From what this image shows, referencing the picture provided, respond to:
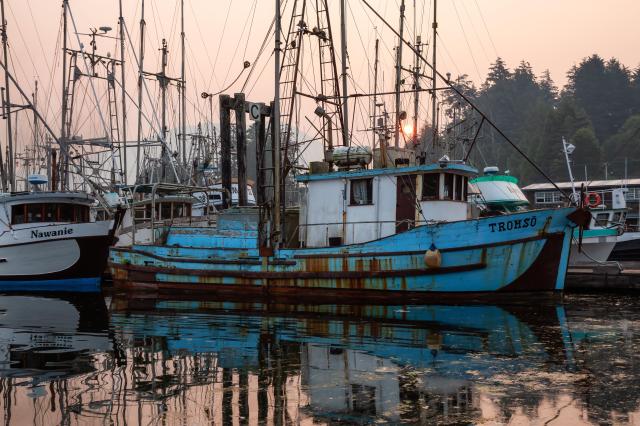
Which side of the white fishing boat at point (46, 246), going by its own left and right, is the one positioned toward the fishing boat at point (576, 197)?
front

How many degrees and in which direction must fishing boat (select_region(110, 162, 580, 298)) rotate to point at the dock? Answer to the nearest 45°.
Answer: approximately 45° to its left

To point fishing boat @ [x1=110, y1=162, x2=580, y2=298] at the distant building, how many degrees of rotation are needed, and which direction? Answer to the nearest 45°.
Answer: approximately 45° to its left

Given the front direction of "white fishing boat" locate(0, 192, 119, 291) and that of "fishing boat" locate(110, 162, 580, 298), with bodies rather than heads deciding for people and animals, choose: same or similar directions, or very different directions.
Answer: same or similar directions

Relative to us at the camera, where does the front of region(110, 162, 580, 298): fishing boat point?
facing to the right of the viewer

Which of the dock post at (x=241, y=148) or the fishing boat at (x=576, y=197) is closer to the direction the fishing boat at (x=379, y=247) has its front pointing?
the fishing boat

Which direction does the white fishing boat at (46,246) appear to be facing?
to the viewer's right
